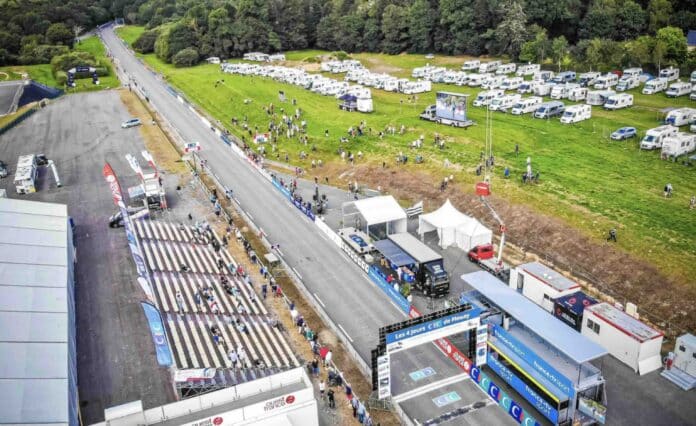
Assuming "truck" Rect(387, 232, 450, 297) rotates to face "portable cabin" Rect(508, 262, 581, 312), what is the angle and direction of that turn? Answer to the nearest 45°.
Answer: approximately 45° to its left

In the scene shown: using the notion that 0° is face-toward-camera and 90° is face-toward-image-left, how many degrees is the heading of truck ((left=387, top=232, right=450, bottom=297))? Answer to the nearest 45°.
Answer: approximately 315°

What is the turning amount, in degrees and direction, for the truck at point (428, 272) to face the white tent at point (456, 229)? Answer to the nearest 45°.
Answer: approximately 135° to its left

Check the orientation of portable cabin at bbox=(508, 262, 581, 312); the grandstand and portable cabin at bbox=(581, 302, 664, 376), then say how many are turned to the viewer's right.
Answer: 1

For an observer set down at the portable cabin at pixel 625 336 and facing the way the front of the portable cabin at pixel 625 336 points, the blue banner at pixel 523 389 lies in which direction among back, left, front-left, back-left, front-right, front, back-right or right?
front

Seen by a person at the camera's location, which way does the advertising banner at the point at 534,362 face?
facing the viewer and to the left of the viewer

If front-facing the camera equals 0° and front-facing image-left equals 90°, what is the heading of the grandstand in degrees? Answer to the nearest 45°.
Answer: approximately 270°

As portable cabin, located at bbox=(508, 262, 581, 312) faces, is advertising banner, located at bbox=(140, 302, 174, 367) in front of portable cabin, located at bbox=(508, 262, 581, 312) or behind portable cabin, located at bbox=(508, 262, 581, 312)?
in front

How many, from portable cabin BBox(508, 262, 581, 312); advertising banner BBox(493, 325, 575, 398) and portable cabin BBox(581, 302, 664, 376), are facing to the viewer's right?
0

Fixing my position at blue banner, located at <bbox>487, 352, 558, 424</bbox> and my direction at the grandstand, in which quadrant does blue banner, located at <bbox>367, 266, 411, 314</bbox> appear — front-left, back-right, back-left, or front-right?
front-right

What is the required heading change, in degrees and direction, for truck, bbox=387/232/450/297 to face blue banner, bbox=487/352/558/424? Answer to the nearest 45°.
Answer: approximately 45° to its right

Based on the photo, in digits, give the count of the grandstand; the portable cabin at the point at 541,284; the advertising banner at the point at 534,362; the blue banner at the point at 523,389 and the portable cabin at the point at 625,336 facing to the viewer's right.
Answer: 1

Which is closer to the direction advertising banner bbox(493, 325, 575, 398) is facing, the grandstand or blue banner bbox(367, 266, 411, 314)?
the grandstand

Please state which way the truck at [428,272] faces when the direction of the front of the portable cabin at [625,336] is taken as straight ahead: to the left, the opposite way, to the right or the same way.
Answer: to the left

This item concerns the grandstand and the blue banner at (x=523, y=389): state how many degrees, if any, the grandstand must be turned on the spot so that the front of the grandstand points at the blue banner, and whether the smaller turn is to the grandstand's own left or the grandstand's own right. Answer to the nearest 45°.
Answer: approximately 45° to the grandstand's own right
